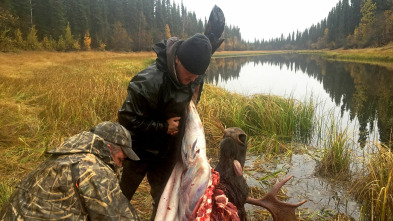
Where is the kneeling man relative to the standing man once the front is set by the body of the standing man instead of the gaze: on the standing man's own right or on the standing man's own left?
on the standing man's own right

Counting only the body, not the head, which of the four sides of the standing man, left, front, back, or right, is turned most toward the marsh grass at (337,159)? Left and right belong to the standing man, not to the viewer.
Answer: left

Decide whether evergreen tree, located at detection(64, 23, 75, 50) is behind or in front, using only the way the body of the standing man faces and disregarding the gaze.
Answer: behind

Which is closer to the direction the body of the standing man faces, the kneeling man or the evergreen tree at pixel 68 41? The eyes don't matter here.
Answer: the kneeling man

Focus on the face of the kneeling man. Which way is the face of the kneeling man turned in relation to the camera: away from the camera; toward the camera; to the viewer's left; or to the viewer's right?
to the viewer's right
